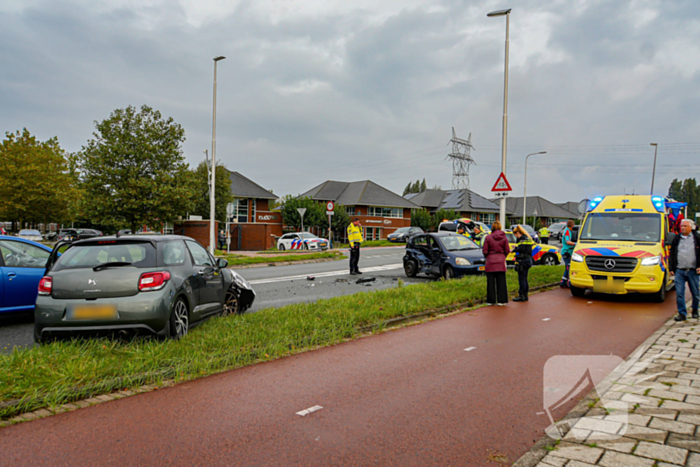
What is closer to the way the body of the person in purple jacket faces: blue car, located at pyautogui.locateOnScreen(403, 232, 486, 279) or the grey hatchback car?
the blue car

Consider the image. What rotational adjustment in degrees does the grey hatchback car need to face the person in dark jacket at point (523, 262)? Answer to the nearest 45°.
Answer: approximately 45° to its right

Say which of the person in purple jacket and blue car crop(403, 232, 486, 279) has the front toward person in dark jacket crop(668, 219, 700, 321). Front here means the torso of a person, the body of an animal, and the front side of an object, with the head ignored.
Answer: the blue car

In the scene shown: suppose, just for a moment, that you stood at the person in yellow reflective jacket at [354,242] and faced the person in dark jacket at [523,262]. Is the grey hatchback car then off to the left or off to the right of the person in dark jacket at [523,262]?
right

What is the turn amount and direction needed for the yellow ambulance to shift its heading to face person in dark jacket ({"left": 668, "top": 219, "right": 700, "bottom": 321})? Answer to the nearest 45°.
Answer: approximately 45° to its left

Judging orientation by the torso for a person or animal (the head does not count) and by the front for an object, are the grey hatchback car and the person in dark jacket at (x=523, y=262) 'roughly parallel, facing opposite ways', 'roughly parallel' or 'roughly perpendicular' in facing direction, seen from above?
roughly perpendicular

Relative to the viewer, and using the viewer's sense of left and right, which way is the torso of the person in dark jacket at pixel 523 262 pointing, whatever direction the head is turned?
facing to the left of the viewer

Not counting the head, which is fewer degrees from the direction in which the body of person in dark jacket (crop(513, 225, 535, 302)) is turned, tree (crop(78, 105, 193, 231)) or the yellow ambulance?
the tree
